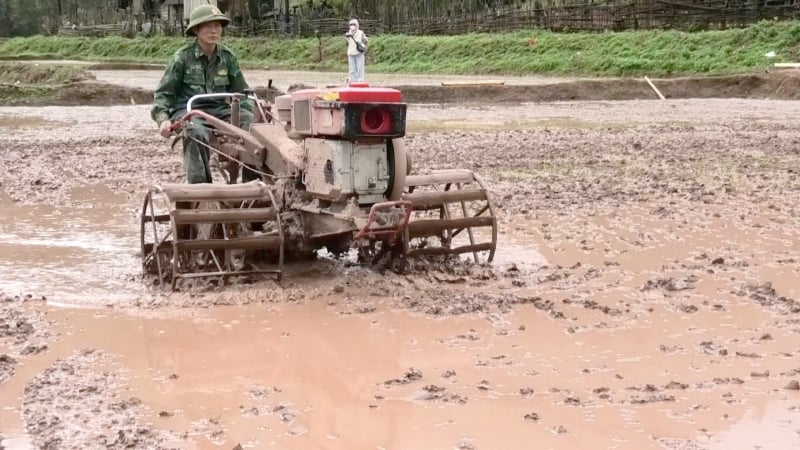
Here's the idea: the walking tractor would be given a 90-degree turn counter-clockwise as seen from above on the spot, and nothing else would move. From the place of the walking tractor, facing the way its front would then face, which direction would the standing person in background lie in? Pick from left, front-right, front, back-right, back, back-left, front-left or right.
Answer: front-left

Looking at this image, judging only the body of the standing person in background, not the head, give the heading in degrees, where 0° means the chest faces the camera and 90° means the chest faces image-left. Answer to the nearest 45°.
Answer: approximately 0°

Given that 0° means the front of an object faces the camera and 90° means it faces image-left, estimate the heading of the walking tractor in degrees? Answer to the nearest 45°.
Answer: approximately 315°
